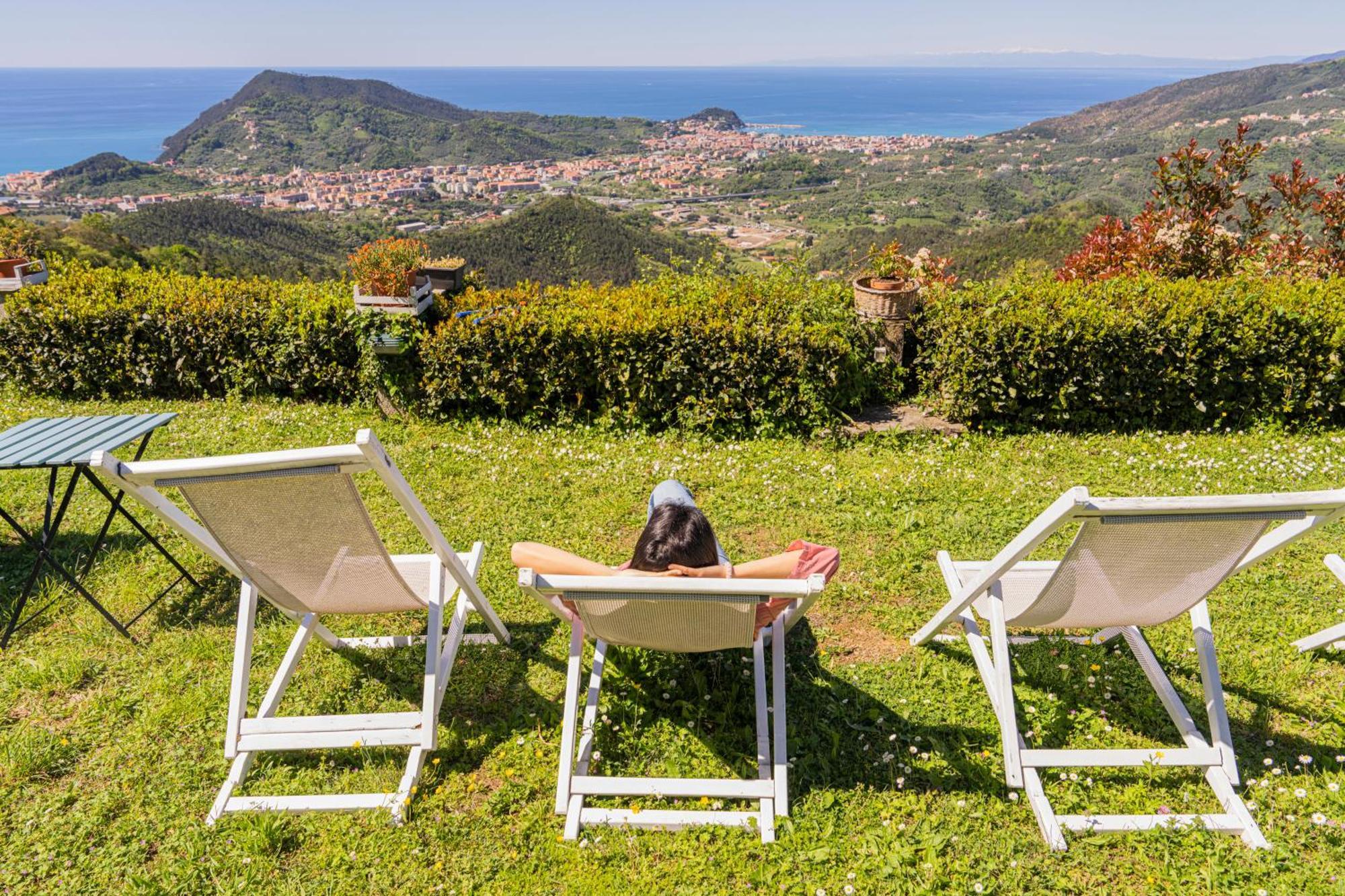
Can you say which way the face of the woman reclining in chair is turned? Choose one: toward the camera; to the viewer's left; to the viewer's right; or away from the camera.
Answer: away from the camera

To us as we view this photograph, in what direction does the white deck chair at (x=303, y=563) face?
facing away from the viewer and to the right of the viewer

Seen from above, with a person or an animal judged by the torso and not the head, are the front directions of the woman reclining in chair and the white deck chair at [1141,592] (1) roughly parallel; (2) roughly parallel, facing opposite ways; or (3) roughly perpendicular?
roughly parallel

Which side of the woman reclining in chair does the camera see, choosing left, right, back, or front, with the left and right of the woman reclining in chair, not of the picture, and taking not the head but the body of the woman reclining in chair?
back

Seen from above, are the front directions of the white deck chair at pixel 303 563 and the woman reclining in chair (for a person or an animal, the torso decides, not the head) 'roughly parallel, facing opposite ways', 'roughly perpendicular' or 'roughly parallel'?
roughly parallel

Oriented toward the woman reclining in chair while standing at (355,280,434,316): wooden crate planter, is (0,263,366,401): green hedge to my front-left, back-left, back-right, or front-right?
back-right

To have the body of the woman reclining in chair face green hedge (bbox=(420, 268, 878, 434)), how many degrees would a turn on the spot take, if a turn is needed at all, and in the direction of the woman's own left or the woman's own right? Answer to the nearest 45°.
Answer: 0° — they already face it

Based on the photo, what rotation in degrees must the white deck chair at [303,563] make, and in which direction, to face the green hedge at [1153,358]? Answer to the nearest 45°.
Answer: approximately 45° to its right

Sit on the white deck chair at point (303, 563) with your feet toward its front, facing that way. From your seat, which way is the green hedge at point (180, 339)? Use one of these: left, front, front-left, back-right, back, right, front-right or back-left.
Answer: front-left

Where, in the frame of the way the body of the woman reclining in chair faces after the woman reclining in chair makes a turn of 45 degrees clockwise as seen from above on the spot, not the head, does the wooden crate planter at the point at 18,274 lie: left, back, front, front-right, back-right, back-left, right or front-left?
left

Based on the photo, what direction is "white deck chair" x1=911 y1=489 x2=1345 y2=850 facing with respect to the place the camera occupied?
facing away from the viewer and to the left of the viewer

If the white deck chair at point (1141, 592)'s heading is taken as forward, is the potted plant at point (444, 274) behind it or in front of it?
in front

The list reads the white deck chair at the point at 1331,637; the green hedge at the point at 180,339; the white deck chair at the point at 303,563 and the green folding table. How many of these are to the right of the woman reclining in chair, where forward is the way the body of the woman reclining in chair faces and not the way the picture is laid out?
1

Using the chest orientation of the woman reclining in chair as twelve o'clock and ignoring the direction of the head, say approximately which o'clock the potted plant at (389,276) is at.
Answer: The potted plant is roughly at 11 o'clock from the woman reclining in chair.

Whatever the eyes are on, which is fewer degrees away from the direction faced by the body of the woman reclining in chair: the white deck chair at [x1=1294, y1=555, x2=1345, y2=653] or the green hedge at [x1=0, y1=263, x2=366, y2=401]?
the green hedge

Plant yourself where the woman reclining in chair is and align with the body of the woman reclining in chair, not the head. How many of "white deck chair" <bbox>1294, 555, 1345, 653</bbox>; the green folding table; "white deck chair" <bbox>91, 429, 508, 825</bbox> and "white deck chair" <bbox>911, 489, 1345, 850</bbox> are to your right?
2
